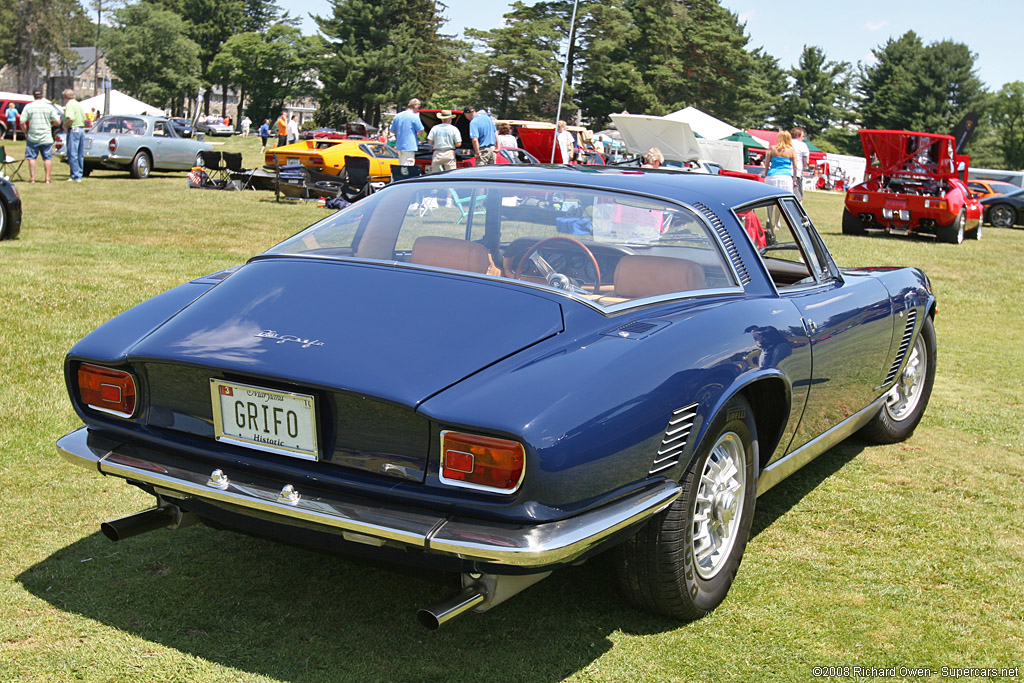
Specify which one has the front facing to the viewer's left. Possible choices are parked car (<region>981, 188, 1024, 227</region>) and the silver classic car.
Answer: the parked car

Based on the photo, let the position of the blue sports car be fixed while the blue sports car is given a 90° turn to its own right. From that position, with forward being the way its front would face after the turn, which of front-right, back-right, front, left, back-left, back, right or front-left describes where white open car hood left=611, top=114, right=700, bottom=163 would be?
back-left

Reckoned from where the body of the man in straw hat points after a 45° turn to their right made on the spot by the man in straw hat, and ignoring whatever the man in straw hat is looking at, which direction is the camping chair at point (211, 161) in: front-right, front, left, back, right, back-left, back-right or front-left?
left

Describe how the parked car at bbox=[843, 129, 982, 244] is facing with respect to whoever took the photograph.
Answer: facing away from the viewer and to the right of the viewer

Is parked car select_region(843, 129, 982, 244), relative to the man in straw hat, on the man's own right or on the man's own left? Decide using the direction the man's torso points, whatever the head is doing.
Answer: on the man's own right

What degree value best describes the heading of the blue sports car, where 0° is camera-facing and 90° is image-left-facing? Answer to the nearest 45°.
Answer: approximately 225°

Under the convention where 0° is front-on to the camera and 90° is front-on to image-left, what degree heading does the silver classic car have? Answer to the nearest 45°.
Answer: approximately 225°

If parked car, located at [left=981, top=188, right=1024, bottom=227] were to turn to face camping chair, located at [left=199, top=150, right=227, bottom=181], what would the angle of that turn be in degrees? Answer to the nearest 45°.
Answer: approximately 45° to its left

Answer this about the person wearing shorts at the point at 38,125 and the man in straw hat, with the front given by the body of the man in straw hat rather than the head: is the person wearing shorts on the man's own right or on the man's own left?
on the man's own left

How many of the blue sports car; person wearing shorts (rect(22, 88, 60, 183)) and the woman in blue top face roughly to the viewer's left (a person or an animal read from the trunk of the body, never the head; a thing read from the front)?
0

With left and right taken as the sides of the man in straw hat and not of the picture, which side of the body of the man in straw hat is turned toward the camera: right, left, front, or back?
back

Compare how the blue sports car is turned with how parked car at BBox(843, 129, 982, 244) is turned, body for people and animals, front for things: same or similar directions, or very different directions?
same or similar directions
